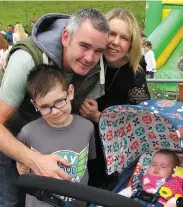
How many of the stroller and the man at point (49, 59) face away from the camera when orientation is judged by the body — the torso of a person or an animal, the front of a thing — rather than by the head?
0

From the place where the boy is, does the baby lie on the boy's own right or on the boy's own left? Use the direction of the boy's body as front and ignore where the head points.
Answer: on the boy's own left

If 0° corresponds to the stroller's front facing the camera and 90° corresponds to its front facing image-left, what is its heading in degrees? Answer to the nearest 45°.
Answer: approximately 45°

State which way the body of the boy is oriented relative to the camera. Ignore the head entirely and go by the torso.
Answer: toward the camera

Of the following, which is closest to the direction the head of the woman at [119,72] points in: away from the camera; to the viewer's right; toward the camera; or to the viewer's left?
toward the camera

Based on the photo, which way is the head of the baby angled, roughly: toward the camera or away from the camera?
toward the camera

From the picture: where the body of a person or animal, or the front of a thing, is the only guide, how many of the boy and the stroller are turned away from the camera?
0

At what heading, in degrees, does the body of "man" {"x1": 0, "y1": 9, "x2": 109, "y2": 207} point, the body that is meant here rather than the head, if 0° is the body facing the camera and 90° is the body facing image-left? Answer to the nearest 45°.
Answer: approximately 315°

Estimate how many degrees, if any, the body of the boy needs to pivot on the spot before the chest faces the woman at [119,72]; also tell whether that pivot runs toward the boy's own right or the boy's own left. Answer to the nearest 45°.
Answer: approximately 135° to the boy's own left

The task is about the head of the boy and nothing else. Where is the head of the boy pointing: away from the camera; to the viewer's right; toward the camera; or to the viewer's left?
toward the camera
